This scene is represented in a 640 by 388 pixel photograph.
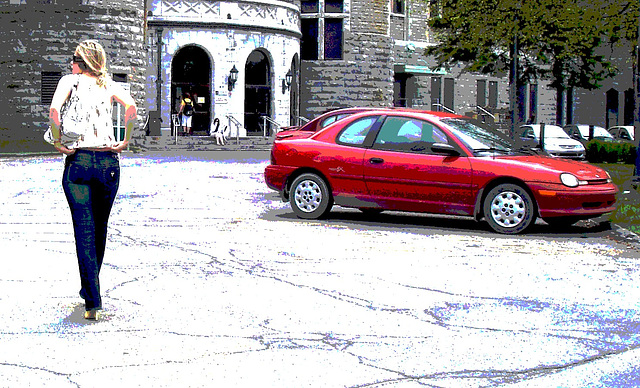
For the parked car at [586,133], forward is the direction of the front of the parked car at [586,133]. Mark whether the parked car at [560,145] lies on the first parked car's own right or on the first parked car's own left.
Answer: on the first parked car's own right

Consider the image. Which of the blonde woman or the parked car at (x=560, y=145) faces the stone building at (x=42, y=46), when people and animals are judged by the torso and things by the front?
the blonde woman

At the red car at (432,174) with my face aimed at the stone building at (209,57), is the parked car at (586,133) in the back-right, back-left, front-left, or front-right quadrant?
front-right

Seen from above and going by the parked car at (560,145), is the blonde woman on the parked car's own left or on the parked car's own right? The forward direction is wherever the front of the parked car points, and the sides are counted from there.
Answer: on the parked car's own right

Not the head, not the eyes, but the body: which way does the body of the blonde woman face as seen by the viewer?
away from the camera

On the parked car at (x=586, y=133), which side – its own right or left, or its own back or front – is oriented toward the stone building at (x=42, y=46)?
right

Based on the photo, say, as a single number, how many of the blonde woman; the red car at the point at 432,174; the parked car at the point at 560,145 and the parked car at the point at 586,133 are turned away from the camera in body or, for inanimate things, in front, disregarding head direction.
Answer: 1

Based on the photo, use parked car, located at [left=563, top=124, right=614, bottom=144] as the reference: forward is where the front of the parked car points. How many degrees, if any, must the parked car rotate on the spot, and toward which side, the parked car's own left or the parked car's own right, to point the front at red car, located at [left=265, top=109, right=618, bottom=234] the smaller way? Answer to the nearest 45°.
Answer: approximately 45° to the parked car's own right

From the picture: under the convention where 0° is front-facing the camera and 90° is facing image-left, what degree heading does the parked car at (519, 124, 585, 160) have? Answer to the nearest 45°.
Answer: approximately 315°

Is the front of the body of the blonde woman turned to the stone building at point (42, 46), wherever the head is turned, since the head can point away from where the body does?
yes

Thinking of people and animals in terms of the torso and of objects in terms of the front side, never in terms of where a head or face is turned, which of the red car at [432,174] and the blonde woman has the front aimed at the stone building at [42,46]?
the blonde woman

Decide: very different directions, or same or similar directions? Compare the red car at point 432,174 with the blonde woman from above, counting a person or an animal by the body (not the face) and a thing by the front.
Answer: very different directions

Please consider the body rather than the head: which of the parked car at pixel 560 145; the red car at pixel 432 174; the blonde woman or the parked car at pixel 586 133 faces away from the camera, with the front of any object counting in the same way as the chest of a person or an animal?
the blonde woman

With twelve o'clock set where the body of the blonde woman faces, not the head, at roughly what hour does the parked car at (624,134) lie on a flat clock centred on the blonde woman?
The parked car is roughly at 1 o'clock from the blonde woman.

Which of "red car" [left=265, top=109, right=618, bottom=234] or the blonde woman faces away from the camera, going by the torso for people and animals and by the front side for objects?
the blonde woman

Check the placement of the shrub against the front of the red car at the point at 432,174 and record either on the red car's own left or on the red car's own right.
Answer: on the red car's own left

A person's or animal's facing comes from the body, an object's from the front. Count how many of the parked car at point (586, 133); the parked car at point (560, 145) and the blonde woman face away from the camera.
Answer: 1

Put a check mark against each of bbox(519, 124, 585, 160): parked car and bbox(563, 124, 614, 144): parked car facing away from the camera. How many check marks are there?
0

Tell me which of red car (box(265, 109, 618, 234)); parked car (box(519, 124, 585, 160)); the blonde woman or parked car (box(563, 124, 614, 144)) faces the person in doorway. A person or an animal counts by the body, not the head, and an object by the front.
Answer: the blonde woman

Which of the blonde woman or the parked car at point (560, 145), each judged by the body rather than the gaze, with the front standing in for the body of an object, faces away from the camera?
the blonde woman
